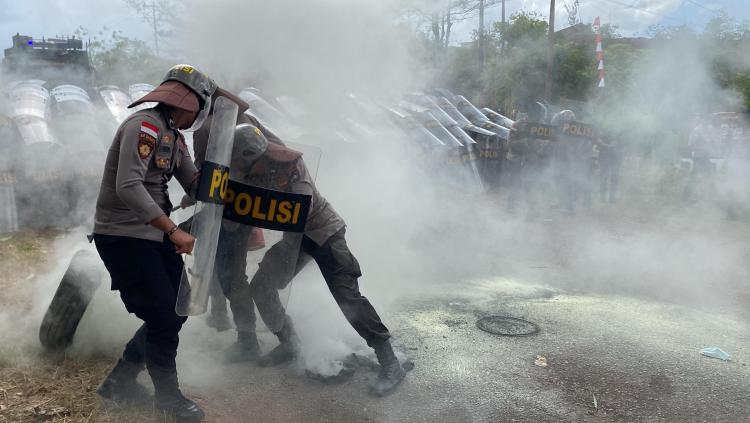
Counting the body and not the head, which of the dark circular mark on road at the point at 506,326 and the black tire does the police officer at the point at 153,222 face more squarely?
the dark circular mark on road

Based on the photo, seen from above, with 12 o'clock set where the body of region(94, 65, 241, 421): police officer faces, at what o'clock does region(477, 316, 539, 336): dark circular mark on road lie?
The dark circular mark on road is roughly at 10 o'clock from the police officer.

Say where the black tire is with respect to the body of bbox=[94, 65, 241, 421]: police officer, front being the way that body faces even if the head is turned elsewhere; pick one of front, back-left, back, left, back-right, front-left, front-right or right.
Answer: back

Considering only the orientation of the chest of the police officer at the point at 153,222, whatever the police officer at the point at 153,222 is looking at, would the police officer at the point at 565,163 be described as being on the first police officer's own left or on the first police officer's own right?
on the first police officer's own left

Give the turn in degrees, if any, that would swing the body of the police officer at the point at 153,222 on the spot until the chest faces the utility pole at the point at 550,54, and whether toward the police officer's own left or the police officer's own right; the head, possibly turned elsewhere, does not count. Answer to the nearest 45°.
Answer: approximately 90° to the police officer's own left

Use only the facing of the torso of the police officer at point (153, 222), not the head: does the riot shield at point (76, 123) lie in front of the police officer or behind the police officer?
behind

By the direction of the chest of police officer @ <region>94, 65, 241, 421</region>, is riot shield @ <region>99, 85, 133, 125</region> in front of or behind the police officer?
behind

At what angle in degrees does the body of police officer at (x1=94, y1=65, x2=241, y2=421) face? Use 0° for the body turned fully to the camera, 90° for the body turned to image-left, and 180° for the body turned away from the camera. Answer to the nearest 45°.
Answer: approximately 315°

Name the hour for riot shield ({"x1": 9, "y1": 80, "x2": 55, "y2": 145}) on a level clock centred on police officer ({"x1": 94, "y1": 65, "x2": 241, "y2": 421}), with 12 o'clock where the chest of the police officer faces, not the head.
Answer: The riot shield is roughly at 7 o'clock from the police officer.
